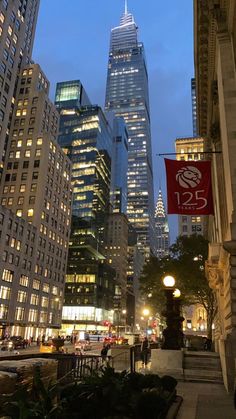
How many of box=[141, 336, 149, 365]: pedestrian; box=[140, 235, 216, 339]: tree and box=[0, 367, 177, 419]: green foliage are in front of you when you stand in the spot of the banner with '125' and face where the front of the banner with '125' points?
1

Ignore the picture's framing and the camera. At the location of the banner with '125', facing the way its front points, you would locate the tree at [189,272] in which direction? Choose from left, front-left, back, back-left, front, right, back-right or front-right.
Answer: back

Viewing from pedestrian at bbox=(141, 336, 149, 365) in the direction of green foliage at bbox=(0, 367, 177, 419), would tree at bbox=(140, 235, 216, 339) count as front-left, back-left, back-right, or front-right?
back-left

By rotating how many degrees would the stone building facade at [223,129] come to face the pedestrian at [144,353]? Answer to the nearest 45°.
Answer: approximately 45° to its right

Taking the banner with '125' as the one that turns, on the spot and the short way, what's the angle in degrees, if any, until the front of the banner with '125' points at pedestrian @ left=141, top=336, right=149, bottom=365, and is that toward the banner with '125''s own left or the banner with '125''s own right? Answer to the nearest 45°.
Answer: approximately 180°

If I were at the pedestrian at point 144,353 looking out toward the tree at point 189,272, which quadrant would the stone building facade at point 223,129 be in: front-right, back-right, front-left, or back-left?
back-right

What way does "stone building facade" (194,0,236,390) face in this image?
to the viewer's left

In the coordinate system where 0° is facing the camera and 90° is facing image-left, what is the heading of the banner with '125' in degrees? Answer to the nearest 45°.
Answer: approximately 0°

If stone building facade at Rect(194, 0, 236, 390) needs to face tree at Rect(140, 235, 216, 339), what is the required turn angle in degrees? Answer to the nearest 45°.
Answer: approximately 90° to its right
